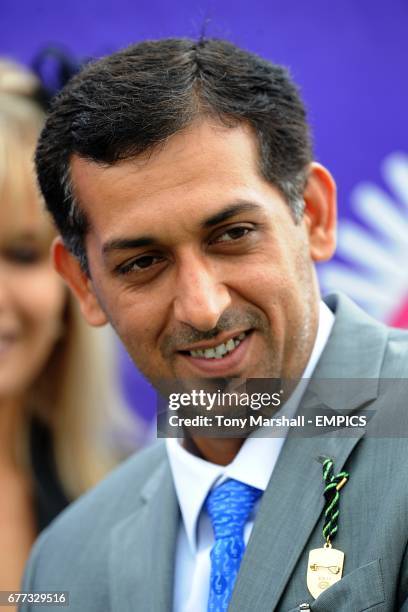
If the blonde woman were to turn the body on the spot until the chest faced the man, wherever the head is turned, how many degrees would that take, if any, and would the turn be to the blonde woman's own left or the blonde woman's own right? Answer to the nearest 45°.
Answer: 0° — they already face them

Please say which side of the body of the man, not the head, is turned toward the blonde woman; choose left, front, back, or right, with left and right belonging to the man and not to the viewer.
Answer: back

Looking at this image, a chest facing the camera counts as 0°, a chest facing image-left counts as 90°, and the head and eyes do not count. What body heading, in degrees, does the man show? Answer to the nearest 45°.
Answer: approximately 0°

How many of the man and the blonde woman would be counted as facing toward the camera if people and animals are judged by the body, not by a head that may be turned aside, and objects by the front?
2

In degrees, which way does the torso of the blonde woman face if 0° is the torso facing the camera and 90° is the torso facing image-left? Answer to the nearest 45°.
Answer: approximately 0°
